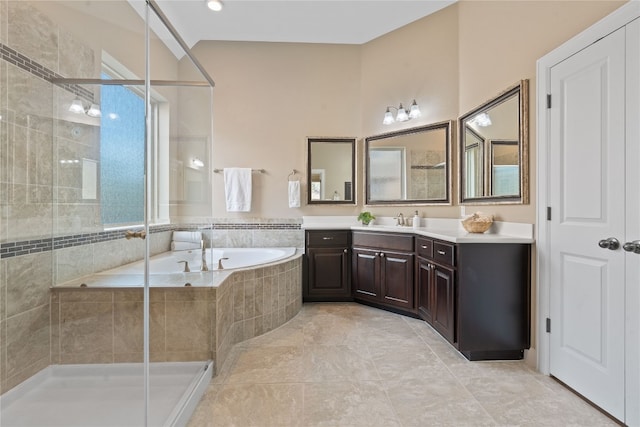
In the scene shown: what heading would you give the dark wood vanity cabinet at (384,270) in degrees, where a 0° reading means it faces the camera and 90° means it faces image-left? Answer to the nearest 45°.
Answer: approximately 45°

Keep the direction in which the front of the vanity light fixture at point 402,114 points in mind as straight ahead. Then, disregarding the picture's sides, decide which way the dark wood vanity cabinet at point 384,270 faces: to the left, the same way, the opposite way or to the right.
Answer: the same way

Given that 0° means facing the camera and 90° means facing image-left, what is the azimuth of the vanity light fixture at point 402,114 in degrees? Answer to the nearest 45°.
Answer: approximately 45°

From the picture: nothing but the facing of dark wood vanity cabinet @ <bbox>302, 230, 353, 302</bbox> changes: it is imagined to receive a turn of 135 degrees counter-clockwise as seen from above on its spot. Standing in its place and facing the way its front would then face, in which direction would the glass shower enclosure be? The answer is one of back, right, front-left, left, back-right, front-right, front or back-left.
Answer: back

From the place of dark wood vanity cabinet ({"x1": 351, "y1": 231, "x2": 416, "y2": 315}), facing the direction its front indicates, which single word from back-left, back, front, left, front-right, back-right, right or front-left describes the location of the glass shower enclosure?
front

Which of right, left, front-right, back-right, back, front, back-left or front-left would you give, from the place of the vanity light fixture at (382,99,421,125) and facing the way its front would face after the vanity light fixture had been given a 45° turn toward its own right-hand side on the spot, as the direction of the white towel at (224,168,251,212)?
front

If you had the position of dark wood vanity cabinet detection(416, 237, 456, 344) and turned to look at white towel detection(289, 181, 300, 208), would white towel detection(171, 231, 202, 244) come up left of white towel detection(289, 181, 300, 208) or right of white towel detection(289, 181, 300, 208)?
left

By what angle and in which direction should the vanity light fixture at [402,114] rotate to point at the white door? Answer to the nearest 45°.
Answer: approximately 90° to its left

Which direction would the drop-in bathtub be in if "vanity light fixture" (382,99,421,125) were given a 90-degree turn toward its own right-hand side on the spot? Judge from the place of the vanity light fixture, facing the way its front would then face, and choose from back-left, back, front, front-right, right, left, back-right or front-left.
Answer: left

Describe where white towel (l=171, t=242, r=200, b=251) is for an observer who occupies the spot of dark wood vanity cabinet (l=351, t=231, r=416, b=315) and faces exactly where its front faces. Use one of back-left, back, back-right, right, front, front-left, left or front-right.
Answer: front

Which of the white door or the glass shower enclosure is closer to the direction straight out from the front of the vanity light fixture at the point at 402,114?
the glass shower enclosure

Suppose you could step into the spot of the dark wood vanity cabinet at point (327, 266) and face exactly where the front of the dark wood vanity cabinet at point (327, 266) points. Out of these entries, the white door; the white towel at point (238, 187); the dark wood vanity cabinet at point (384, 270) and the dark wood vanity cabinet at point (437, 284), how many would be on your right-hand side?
1

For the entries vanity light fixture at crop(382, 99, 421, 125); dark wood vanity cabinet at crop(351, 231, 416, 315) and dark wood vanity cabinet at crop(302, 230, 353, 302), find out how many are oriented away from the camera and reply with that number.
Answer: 0

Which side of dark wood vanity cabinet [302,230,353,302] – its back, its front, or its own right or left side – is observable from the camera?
front
